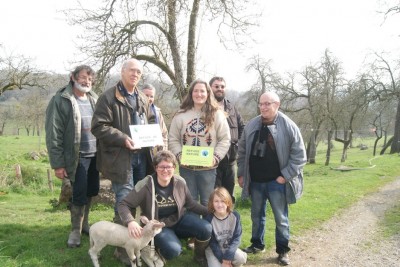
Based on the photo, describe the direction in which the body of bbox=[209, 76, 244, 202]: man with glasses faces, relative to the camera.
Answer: toward the camera

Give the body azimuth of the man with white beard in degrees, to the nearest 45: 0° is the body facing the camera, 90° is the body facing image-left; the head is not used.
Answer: approximately 315°

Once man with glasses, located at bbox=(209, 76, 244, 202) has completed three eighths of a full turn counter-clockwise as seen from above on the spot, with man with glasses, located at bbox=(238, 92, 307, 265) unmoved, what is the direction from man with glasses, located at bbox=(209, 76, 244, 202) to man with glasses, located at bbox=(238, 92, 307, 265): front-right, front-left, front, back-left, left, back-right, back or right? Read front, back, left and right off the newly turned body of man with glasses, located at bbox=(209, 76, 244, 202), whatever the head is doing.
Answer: right

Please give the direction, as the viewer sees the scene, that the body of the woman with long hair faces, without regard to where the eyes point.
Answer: toward the camera

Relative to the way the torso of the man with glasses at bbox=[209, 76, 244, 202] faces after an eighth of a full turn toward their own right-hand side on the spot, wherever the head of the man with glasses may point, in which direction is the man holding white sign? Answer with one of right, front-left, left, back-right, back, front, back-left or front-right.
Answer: front

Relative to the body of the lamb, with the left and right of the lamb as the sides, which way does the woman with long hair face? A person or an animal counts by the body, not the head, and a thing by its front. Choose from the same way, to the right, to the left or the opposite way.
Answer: to the right

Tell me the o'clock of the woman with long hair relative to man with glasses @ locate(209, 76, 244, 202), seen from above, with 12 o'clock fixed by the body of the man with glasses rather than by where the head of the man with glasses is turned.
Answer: The woman with long hair is roughly at 1 o'clock from the man with glasses.

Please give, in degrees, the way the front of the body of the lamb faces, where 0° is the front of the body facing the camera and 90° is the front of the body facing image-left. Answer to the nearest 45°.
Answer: approximately 270°

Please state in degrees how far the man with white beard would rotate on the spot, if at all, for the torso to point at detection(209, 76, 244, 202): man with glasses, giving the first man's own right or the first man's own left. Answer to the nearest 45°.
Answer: approximately 45° to the first man's own left

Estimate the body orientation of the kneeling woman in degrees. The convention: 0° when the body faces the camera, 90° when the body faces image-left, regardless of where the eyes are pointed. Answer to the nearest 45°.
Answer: approximately 0°
